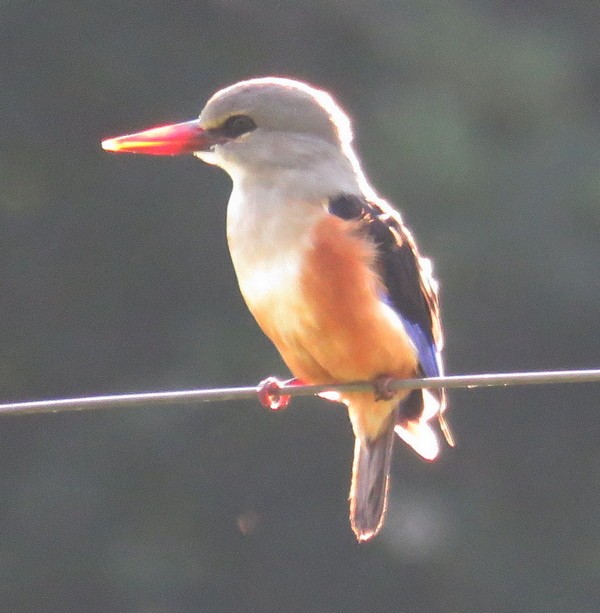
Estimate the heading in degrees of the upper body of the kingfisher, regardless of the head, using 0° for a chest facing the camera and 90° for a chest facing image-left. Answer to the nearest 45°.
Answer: approximately 45°
